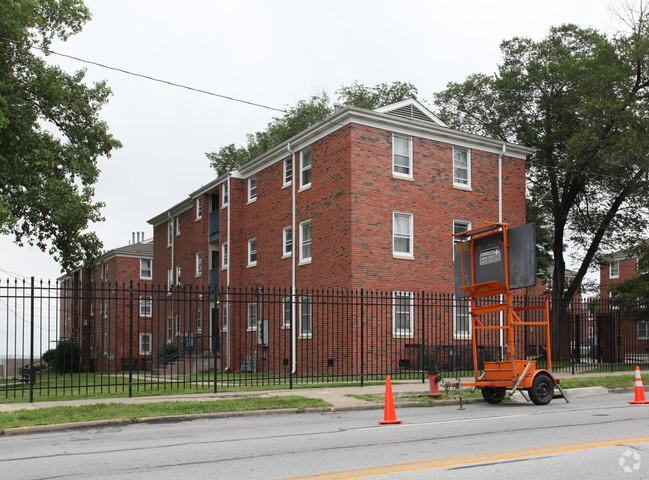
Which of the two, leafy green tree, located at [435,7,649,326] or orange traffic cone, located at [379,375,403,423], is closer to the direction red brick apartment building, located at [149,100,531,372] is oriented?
the orange traffic cone

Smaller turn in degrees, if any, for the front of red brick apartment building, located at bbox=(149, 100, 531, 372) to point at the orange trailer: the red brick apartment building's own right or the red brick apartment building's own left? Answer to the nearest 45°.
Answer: approximately 45° to the red brick apartment building's own left

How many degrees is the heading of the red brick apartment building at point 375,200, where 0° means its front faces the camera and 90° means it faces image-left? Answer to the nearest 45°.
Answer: approximately 45°
